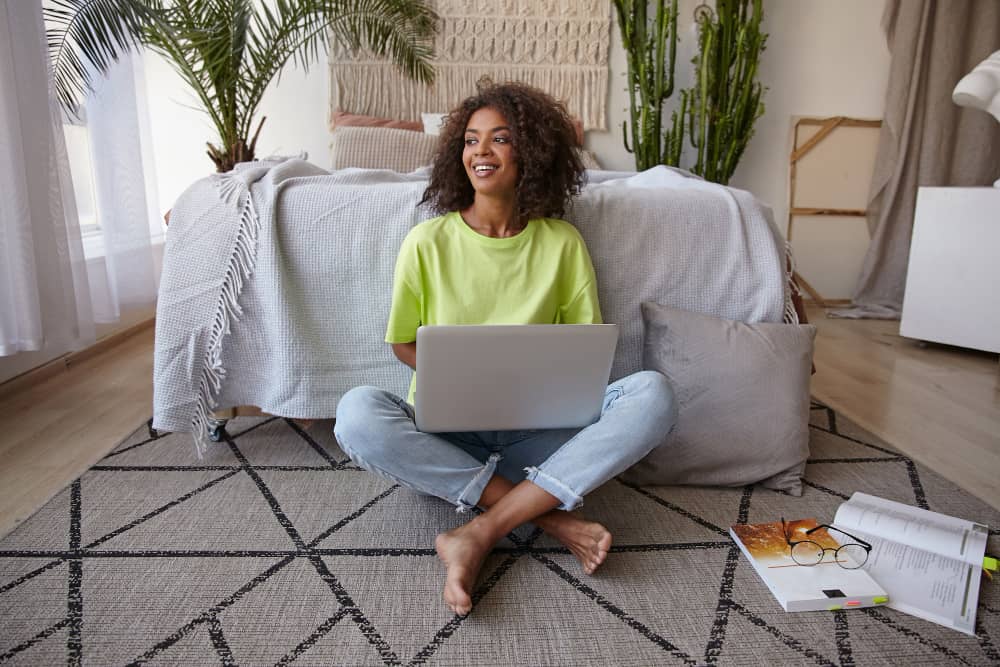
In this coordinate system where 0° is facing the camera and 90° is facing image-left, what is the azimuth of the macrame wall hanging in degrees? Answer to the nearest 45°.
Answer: approximately 0°

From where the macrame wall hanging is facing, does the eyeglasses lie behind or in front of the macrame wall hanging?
in front

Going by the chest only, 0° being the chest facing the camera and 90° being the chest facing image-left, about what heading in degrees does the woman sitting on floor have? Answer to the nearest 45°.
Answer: approximately 0°

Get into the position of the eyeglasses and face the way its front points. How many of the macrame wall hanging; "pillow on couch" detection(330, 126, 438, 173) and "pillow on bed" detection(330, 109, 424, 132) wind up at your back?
3

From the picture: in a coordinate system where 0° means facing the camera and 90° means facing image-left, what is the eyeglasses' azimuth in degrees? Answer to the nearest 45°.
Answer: approximately 315°

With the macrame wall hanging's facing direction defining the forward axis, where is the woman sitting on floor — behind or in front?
in front

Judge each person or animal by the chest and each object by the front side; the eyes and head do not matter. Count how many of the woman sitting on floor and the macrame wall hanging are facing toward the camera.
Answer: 2
